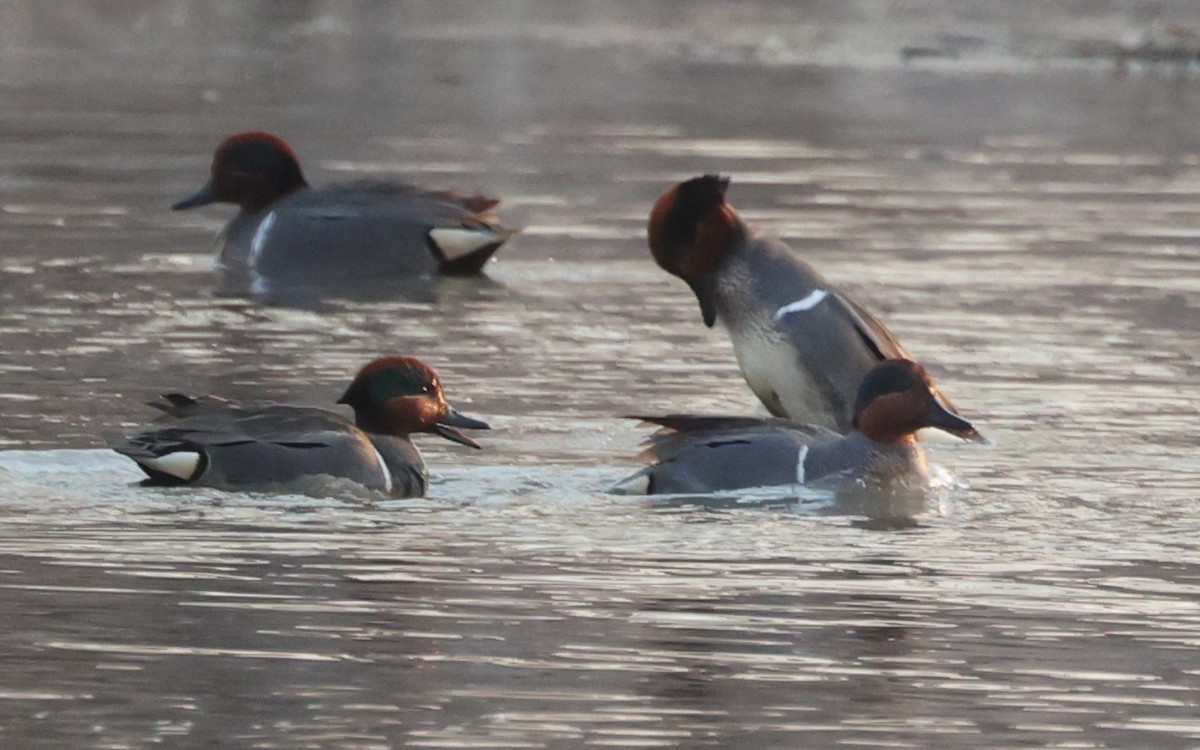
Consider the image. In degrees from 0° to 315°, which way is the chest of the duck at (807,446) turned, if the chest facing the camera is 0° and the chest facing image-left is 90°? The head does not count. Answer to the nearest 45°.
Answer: approximately 270°

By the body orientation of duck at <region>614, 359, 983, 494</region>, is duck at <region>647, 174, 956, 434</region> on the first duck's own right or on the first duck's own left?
on the first duck's own left
